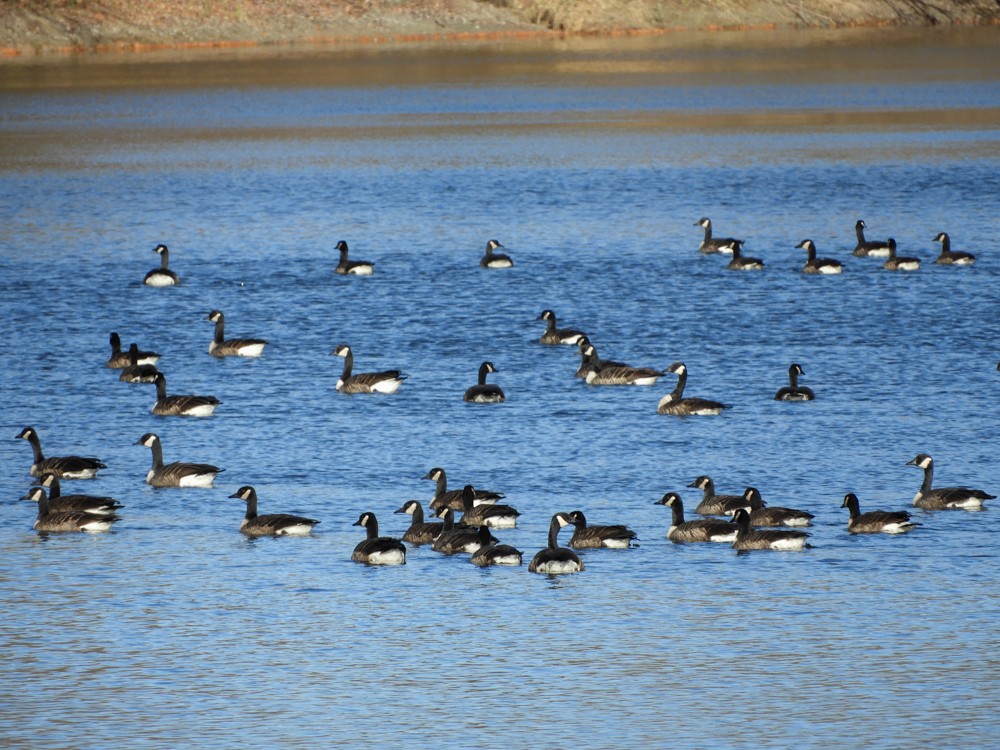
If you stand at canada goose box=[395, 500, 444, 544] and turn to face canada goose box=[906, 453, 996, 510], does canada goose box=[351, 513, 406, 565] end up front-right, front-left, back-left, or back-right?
back-right

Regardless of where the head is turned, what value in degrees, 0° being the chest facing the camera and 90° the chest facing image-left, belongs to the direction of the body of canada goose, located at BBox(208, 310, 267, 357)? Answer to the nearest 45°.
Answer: approximately 90°

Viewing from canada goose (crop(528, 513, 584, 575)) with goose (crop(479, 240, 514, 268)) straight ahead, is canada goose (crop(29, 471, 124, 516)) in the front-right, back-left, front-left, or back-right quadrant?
front-left

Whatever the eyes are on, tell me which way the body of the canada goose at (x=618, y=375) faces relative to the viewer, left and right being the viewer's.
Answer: facing to the left of the viewer

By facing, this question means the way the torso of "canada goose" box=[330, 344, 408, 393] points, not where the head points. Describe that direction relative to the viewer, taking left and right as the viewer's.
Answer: facing to the left of the viewer

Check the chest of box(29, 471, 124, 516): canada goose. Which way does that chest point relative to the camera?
to the viewer's left

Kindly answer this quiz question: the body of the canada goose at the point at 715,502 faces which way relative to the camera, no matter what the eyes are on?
to the viewer's left

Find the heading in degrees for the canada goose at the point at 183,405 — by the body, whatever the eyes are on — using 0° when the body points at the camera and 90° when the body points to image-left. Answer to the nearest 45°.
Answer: approximately 90°

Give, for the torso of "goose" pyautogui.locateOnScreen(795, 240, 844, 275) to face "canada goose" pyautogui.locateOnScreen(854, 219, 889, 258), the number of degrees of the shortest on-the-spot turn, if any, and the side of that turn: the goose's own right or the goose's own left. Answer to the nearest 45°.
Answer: approximately 135° to the goose's own right

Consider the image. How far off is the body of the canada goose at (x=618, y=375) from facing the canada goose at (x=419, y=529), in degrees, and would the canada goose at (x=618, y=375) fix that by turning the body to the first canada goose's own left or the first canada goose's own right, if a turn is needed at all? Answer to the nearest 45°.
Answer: approximately 90° to the first canada goose's own left

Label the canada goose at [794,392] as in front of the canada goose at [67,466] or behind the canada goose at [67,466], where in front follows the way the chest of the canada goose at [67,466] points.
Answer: behind

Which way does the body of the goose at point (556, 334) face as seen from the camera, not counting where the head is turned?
to the viewer's left

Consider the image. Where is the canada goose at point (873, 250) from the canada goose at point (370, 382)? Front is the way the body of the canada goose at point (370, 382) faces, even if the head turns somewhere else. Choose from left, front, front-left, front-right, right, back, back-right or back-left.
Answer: back-right

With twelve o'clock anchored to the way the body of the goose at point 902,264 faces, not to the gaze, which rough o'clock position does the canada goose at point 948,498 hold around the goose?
The canada goose is roughly at 9 o'clock from the goose.

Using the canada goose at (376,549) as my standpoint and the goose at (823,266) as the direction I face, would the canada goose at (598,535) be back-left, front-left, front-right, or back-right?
front-right

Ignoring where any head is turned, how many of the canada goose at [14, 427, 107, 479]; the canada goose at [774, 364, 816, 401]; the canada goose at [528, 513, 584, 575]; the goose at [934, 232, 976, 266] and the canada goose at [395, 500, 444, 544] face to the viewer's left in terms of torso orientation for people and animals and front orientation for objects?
3
